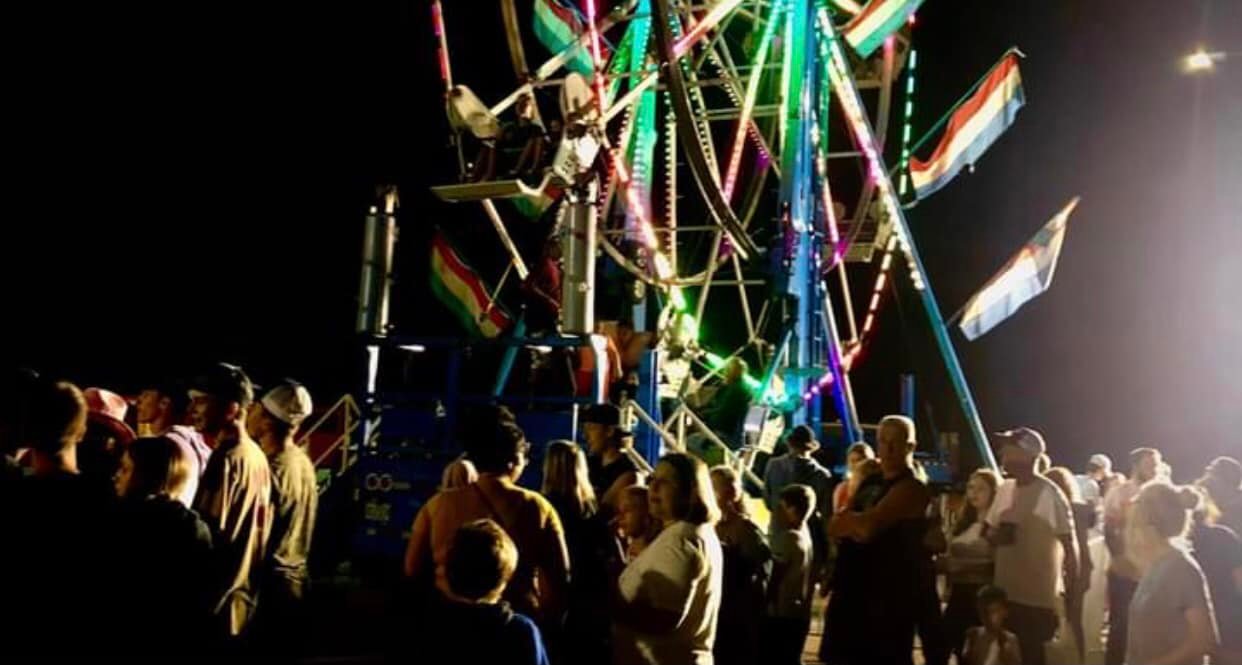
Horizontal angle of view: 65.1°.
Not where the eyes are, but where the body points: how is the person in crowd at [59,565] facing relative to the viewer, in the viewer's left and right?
facing away from the viewer

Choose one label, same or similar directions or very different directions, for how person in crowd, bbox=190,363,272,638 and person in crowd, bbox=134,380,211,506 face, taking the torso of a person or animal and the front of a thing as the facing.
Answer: same or similar directions

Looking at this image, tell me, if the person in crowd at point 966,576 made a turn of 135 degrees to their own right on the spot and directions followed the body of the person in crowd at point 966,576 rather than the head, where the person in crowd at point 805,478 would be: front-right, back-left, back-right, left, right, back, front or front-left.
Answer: front-left

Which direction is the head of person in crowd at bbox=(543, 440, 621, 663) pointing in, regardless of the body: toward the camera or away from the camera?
away from the camera

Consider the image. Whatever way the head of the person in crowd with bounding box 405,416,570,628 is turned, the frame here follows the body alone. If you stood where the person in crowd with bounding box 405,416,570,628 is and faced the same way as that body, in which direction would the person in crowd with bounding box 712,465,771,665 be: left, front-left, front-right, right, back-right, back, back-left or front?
front-right

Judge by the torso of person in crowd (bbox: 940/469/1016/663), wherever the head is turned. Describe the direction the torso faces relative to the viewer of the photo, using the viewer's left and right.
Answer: facing the viewer and to the left of the viewer

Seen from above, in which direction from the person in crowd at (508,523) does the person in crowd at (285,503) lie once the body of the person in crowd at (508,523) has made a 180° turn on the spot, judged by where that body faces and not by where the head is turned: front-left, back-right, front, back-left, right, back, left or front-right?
back-right

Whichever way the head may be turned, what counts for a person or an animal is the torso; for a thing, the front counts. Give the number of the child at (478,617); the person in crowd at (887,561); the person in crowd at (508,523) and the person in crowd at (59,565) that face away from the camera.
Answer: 3

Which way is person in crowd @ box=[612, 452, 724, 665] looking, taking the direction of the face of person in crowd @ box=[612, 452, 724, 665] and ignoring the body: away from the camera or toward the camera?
toward the camera
